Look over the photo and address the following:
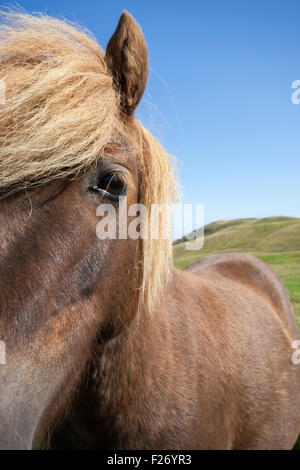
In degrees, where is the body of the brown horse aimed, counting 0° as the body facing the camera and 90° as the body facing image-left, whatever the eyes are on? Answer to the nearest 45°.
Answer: approximately 45°
